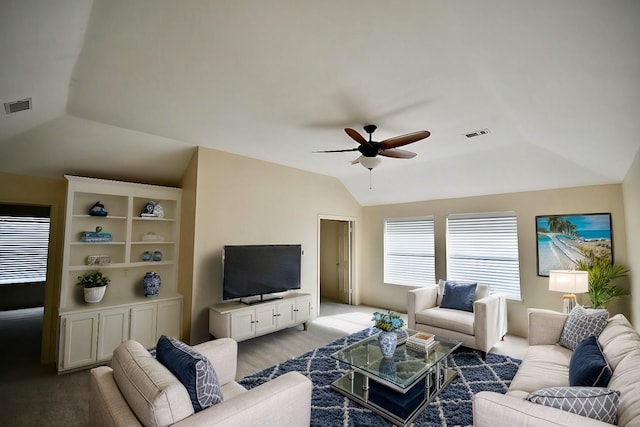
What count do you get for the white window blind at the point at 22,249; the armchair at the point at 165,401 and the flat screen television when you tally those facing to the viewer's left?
0

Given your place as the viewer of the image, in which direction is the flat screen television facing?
facing the viewer and to the right of the viewer

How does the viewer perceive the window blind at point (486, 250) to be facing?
facing the viewer and to the left of the viewer

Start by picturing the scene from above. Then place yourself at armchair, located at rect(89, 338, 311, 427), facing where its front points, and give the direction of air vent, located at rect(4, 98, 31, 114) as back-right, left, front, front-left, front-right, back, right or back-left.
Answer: left

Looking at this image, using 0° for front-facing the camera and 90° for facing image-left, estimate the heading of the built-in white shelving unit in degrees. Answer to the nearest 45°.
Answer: approximately 315°

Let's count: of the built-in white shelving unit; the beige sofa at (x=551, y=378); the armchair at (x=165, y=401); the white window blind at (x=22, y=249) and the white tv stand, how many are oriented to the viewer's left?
1

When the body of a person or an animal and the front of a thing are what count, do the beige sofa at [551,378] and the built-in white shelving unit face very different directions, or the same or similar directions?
very different directions

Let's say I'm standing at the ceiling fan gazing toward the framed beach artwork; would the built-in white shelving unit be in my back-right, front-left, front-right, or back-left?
back-left

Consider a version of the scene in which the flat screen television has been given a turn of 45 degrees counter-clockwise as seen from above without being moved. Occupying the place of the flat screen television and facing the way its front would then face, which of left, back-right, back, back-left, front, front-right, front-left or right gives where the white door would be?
front-left

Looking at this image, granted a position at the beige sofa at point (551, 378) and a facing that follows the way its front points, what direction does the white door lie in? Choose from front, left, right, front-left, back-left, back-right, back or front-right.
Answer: front-right

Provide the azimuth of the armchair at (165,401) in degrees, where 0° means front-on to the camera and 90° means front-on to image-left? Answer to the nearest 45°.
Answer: approximately 225°

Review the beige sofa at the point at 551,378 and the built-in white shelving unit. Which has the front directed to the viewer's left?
the beige sofa

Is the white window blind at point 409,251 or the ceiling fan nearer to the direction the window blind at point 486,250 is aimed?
the ceiling fan
